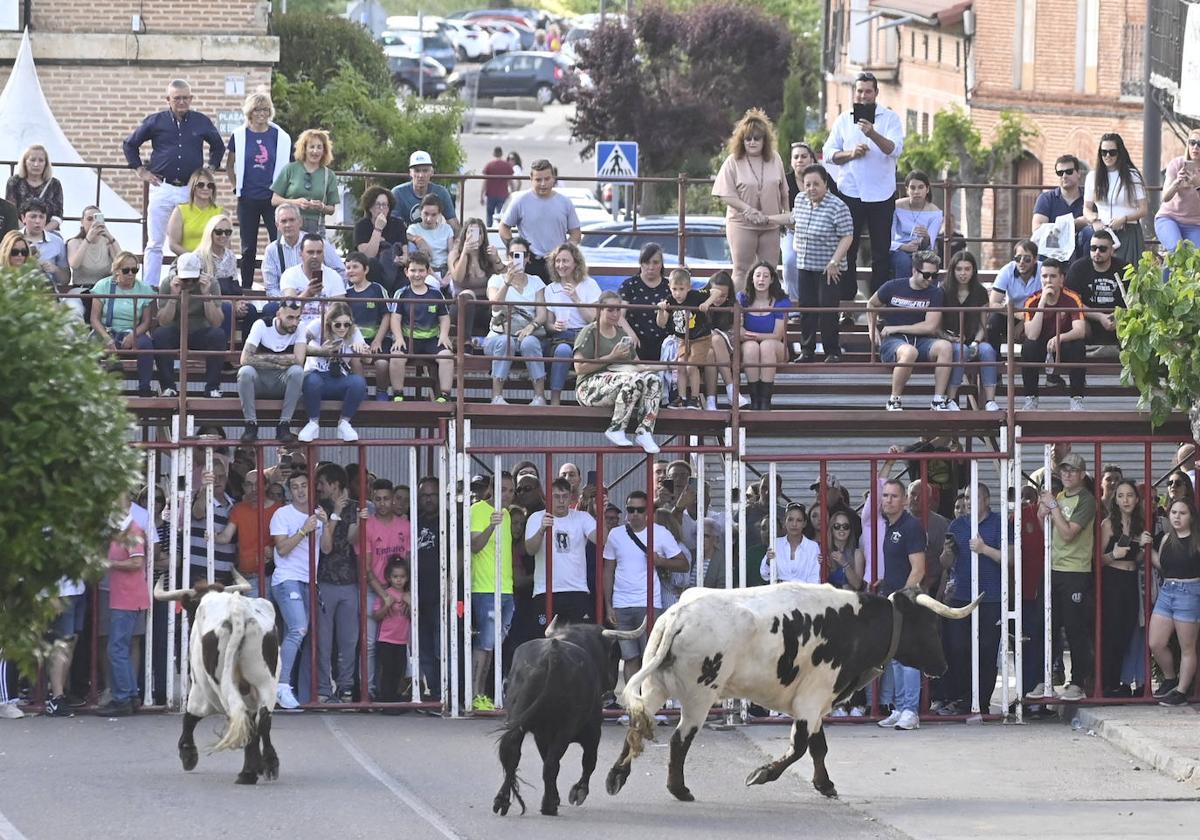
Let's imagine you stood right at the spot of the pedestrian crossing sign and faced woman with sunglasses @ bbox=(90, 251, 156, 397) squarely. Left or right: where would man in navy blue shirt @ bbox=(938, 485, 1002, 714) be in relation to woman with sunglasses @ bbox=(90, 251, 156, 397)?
left

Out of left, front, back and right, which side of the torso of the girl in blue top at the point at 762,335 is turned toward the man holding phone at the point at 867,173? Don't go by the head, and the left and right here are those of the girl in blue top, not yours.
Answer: back

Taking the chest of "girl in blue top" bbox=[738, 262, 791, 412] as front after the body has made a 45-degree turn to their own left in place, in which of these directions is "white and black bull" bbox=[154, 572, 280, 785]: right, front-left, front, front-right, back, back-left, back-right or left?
right

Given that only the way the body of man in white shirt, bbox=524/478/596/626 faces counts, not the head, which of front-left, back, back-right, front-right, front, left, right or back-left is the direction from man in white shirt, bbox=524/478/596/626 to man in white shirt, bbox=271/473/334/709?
right

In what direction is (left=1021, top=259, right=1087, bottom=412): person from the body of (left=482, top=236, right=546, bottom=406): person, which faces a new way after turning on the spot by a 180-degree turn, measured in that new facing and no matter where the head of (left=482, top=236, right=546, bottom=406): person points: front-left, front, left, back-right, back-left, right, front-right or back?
right

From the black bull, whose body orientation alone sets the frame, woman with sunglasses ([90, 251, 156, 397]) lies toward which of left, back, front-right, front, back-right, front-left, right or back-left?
left

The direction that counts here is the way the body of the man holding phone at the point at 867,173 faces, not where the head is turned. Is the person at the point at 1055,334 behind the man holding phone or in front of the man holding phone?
in front

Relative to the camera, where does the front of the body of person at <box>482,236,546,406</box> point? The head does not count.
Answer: toward the camera

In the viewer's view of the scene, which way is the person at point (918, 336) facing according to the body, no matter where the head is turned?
toward the camera

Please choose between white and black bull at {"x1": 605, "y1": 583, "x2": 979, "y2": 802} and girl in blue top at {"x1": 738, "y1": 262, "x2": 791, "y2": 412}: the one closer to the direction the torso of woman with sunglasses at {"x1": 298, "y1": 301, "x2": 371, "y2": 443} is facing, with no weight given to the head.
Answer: the white and black bull

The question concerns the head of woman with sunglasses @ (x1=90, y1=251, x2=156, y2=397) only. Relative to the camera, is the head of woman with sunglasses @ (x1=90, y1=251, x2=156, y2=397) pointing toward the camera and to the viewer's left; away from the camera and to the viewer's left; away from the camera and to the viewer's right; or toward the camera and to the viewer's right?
toward the camera and to the viewer's right

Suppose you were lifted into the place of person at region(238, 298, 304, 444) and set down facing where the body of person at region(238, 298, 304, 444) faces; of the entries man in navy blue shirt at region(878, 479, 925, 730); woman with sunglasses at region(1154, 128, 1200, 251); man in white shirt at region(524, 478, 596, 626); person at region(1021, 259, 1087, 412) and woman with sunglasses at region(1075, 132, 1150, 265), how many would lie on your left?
5
